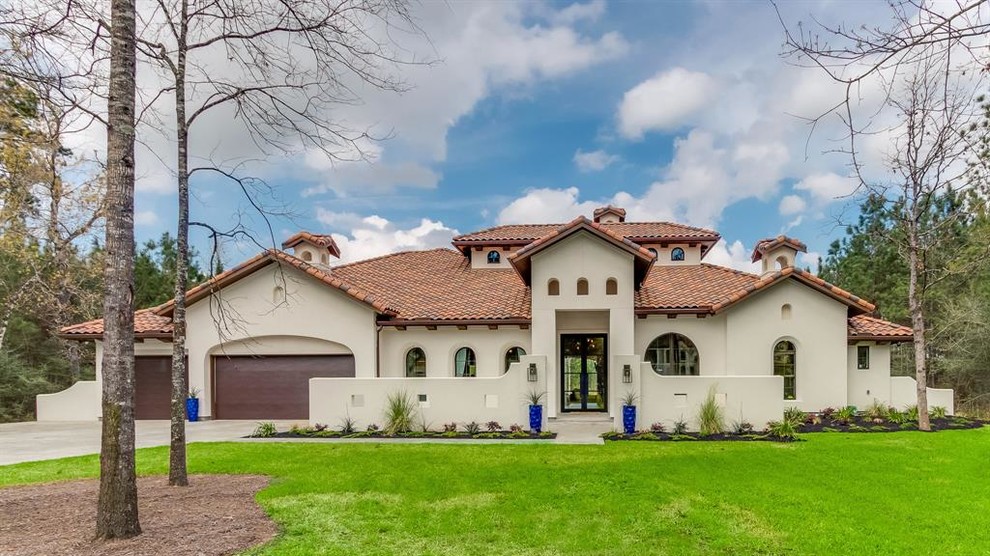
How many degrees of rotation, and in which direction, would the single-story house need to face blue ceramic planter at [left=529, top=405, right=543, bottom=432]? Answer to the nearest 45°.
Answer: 0° — it already faces it

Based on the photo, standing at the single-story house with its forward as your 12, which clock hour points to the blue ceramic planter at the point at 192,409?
The blue ceramic planter is roughly at 3 o'clock from the single-story house.

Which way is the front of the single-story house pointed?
toward the camera
